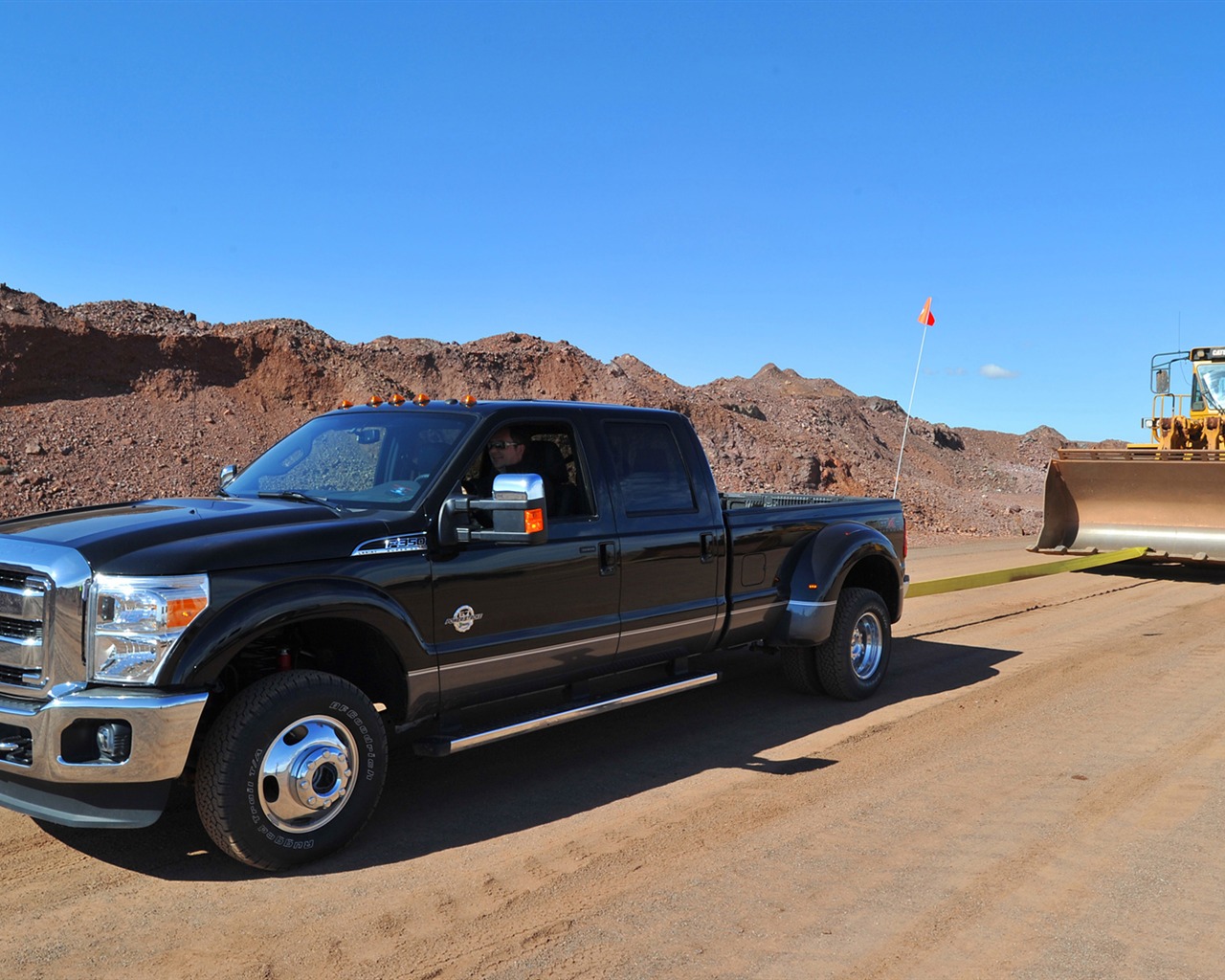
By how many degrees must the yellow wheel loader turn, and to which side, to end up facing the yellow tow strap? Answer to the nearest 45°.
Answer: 0° — it already faces it

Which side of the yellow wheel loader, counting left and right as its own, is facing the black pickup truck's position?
front

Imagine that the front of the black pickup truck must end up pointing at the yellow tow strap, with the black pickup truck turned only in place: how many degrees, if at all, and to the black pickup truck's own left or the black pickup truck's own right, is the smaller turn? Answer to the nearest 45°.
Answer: approximately 180°

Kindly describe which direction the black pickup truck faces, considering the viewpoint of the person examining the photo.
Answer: facing the viewer and to the left of the viewer

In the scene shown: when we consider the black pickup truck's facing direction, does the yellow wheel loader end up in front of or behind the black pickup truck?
behind

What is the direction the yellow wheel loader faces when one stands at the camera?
facing the viewer
